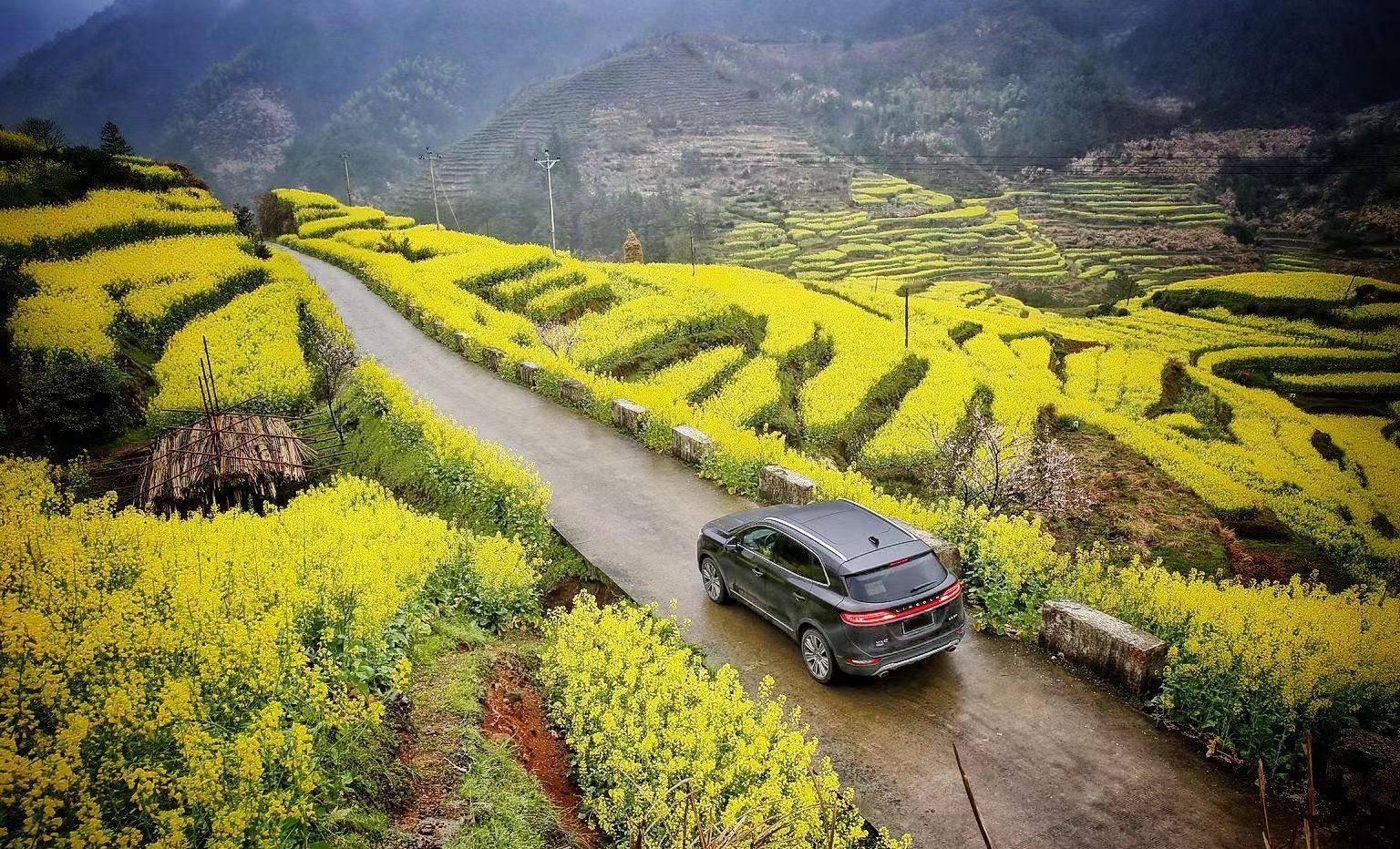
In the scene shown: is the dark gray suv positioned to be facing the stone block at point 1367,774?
no

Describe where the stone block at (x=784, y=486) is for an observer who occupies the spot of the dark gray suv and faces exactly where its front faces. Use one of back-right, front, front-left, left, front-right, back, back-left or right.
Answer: front-right

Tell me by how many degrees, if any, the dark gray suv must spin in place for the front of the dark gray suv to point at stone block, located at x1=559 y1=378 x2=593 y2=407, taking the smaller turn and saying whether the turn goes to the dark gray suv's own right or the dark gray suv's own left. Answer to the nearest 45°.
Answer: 0° — it already faces it

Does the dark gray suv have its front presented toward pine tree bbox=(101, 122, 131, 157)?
yes

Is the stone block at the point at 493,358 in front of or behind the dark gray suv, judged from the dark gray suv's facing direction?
in front

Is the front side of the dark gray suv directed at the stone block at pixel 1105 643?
no

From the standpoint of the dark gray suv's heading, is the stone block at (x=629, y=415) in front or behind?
in front

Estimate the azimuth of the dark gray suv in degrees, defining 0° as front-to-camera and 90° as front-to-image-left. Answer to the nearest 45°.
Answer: approximately 135°

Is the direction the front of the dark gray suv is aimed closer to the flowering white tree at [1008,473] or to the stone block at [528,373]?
the stone block

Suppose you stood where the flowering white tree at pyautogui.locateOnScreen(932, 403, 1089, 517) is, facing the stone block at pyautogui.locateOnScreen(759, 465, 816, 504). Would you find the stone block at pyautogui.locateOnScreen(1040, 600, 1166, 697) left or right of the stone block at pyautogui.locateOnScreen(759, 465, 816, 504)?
left
